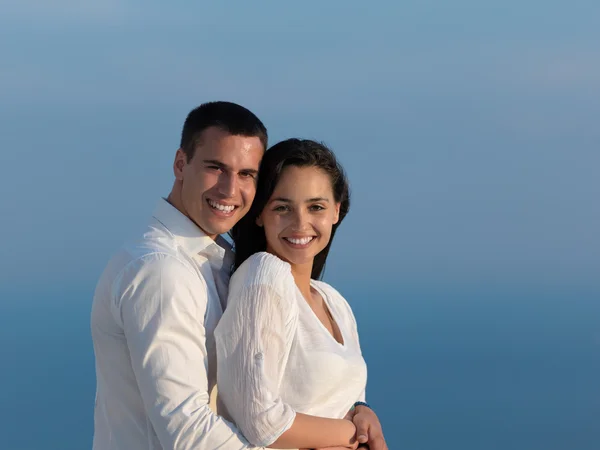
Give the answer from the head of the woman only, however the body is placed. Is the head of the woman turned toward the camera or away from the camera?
toward the camera

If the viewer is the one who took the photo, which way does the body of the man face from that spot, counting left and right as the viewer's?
facing to the right of the viewer

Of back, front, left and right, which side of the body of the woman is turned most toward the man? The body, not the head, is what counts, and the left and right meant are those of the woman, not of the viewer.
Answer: right

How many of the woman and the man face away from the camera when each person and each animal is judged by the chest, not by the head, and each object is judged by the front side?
0

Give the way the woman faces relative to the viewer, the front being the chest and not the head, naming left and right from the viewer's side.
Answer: facing the viewer and to the right of the viewer
